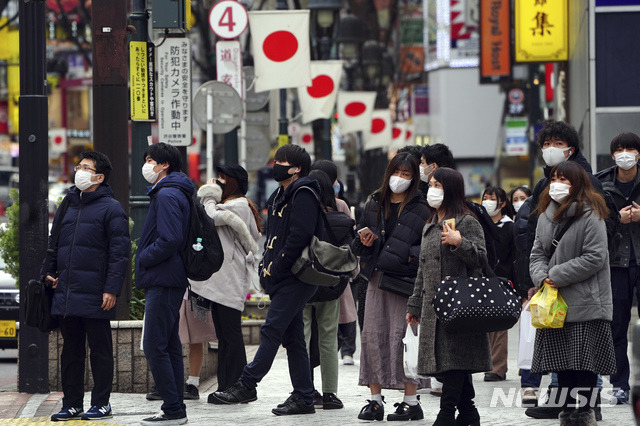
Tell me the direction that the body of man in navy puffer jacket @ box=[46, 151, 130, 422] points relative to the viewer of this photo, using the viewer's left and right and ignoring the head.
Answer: facing the viewer and to the left of the viewer

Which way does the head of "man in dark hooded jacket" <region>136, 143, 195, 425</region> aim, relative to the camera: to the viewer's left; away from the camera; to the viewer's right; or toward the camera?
to the viewer's left

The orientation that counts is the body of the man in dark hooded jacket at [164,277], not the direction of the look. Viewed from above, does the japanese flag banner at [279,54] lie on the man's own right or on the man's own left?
on the man's own right

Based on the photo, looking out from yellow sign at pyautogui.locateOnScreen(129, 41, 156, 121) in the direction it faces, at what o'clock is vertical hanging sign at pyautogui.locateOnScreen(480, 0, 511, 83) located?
The vertical hanging sign is roughly at 7 o'clock from the yellow sign.

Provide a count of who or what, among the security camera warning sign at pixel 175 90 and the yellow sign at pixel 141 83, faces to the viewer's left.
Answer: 0

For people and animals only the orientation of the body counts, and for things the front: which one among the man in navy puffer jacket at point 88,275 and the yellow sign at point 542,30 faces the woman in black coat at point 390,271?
the yellow sign

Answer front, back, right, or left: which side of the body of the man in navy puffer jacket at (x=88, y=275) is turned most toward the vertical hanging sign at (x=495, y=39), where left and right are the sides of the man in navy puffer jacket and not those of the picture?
back

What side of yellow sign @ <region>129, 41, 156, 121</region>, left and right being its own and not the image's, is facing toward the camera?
front

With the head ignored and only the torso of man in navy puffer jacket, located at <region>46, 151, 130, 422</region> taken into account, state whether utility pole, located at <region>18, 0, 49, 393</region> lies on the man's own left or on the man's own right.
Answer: on the man's own right

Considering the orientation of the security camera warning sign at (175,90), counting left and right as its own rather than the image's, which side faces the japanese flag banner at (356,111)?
back

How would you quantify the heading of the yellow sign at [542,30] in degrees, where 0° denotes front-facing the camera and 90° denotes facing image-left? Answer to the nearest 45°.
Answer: approximately 0°

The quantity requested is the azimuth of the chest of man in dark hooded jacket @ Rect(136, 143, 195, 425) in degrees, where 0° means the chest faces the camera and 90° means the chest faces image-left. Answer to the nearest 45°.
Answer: approximately 90°

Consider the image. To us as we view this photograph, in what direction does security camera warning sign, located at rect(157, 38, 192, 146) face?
facing the viewer

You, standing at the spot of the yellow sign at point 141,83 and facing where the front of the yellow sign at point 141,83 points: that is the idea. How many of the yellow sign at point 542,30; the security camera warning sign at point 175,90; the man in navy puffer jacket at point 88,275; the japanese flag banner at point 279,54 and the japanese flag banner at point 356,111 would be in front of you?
1

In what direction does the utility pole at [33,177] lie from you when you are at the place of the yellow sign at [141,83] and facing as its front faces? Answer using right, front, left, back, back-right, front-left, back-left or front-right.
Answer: front-right
